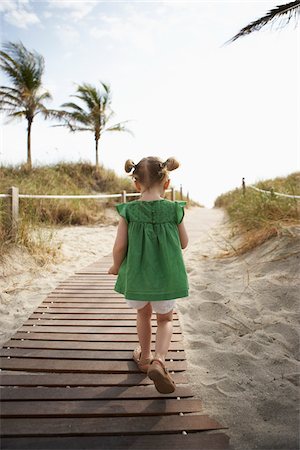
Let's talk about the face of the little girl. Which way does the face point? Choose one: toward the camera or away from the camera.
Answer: away from the camera

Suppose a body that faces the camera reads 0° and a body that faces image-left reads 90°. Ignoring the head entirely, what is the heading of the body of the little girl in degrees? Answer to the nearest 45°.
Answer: approximately 180°
